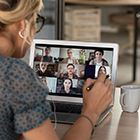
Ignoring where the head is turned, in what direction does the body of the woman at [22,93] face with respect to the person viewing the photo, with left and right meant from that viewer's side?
facing away from the viewer and to the right of the viewer

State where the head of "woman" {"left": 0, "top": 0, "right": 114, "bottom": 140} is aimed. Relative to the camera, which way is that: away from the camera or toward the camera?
away from the camera
